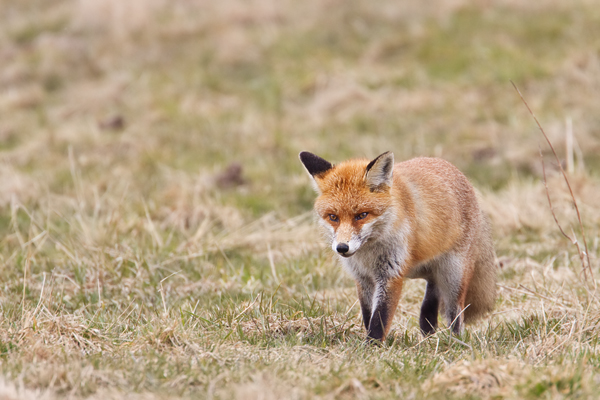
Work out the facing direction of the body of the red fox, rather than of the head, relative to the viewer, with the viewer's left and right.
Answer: facing the viewer and to the left of the viewer
